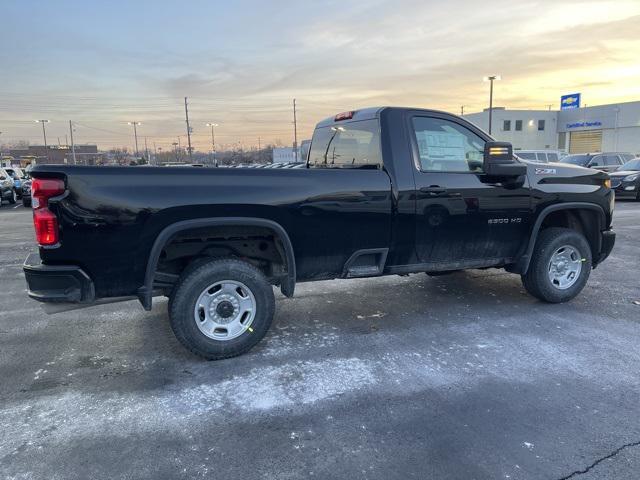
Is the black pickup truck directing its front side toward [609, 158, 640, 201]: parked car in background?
yes

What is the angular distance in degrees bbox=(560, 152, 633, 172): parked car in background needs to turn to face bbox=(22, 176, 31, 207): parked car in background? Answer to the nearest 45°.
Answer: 0° — it already faces it

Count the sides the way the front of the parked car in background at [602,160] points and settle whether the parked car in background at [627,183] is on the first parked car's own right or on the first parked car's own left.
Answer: on the first parked car's own left

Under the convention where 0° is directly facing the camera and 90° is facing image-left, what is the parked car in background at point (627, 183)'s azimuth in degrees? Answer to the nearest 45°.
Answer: approximately 45°

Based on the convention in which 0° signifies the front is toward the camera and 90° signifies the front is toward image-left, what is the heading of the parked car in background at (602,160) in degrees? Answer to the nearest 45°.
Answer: approximately 45°

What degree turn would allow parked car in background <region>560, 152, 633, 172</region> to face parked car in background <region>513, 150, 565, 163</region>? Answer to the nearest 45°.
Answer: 0° — it already faces it

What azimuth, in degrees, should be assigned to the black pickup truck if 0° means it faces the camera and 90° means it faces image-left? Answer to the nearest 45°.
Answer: approximately 225°

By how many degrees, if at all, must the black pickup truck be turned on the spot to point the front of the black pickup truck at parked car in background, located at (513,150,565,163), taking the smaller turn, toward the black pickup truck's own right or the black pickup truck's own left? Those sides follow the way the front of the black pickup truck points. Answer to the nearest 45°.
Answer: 0° — it already faces it

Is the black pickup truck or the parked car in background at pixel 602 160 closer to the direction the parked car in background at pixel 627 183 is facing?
the black pickup truck

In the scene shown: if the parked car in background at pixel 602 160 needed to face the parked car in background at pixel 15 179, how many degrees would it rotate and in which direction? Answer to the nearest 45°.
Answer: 0° — it already faces it
